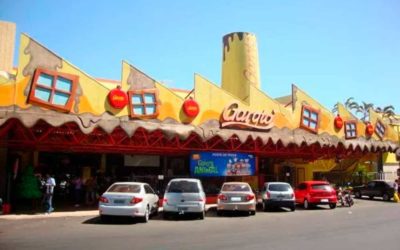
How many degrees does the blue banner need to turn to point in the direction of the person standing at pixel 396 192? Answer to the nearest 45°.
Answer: approximately 135° to its left

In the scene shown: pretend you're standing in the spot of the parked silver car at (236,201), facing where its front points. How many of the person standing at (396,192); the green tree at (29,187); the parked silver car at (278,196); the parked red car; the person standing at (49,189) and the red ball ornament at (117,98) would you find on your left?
3

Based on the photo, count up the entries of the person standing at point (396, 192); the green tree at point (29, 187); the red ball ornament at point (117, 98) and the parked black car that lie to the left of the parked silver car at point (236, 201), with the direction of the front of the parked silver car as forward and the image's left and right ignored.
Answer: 2

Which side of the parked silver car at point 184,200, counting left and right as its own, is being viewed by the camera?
back

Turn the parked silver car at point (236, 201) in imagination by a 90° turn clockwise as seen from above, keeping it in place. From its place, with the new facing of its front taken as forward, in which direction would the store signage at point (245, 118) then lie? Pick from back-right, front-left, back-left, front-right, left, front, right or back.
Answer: left

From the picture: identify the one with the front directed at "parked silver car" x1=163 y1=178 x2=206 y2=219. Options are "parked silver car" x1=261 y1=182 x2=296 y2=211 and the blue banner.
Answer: the blue banner

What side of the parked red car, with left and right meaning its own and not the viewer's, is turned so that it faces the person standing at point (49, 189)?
left

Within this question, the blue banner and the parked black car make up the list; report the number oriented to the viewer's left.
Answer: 1

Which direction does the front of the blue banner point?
toward the camera

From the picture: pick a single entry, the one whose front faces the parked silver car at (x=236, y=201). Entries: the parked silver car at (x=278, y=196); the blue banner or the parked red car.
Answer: the blue banner

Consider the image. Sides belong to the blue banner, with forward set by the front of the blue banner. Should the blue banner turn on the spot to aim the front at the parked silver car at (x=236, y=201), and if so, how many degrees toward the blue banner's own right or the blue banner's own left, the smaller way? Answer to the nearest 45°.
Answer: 0° — it already faces it

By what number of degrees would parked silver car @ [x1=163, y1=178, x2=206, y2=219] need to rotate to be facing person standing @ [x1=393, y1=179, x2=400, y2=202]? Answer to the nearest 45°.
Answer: approximately 45° to its right

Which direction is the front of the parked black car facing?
to the viewer's left

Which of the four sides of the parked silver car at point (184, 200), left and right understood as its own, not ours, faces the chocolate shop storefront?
front

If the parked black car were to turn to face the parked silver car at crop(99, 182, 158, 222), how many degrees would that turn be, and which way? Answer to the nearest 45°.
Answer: approximately 90° to its left

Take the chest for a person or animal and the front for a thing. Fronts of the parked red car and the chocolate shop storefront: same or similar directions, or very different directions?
very different directions

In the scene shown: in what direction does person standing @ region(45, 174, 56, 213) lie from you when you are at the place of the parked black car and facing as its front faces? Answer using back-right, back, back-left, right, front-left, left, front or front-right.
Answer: front-left

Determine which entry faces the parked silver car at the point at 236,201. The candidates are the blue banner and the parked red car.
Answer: the blue banner

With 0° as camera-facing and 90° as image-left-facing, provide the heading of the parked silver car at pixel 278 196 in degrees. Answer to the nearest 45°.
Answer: approximately 180°

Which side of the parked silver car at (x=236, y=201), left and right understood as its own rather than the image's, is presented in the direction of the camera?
back
